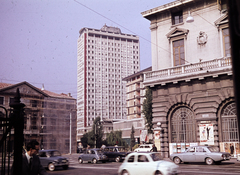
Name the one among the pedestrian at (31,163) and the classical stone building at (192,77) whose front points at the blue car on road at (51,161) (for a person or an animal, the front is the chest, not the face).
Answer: the classical stone building

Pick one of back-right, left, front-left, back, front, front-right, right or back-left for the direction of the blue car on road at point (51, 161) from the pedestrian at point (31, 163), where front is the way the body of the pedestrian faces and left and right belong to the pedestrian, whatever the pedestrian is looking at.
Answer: back-left

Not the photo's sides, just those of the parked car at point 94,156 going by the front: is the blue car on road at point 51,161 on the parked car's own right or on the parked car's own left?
on the parked car's own left

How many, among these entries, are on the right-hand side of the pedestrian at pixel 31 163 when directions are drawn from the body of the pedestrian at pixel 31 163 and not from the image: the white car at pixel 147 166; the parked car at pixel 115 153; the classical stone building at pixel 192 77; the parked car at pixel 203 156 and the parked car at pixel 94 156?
0

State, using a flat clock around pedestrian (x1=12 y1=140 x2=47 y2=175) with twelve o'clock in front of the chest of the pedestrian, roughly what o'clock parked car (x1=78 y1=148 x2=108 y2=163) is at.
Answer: The parked car is roughly at 8 o'clock from the pedestrian.

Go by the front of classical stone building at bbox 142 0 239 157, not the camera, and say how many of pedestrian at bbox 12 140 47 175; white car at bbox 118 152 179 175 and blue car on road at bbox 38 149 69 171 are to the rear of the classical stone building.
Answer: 0

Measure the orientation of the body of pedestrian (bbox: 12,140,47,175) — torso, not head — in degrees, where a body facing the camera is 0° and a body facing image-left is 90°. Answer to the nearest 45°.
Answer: approximately 315°

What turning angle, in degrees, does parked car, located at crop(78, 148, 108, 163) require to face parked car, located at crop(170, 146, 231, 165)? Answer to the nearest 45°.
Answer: approximately 180°

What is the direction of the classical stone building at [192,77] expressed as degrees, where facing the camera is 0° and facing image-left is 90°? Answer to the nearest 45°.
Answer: approximately 45°

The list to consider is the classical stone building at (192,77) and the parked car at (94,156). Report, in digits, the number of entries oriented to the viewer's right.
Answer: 0

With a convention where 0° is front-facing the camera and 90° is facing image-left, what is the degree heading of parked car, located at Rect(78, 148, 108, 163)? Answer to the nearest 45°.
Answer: approximately 135°

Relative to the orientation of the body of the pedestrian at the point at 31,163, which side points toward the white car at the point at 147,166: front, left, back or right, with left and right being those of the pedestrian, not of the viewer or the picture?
left
